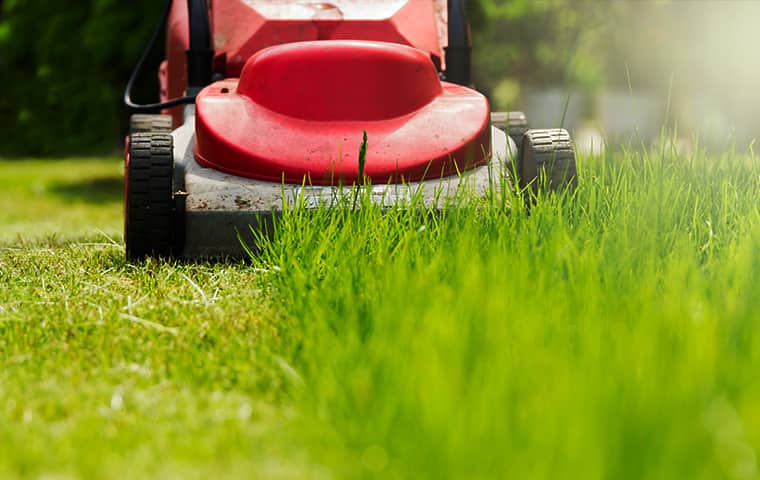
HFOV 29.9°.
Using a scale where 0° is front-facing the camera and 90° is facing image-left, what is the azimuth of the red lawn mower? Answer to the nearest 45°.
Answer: approximately 0°
